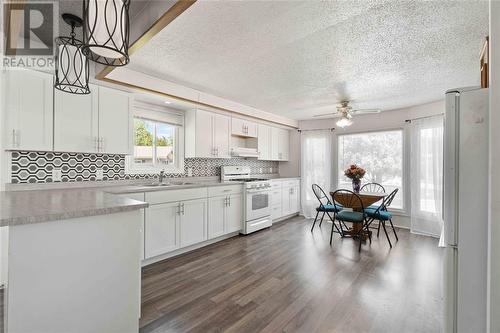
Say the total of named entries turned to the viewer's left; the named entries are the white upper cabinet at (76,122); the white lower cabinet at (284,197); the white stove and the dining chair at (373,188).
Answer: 0

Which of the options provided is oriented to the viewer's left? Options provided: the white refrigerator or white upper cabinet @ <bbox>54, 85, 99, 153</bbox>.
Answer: the white refrigerator

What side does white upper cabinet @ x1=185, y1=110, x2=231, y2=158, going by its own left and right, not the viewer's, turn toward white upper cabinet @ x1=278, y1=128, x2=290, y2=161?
left

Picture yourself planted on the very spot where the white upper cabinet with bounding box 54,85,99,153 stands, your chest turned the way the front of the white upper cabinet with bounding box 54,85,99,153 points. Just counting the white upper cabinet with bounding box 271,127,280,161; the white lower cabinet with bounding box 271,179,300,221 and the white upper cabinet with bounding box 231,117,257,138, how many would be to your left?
3

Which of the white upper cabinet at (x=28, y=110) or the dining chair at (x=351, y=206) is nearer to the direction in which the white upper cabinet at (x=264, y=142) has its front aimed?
the dining chair

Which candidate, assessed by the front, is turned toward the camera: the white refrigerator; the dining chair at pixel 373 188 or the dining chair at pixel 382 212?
the dining chair at pixel 373 188

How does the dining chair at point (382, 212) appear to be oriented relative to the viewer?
to the viewer's left

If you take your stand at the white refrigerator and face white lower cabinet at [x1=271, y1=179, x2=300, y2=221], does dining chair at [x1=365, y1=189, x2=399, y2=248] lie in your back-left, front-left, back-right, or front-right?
front-right

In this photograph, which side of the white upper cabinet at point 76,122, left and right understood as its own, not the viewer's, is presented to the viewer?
front

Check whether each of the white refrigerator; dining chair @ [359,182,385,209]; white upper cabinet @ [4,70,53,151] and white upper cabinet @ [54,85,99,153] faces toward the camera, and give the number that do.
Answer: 3

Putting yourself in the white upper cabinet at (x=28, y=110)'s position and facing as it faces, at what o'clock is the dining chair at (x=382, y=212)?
The dining chair is roughly at 10 o'clock from the white upper cabinet.

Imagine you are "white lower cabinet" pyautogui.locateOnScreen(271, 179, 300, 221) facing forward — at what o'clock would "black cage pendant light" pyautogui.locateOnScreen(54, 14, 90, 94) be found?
The black cage pendant light is roughly at 2 o'clock from the white lower cabinet.

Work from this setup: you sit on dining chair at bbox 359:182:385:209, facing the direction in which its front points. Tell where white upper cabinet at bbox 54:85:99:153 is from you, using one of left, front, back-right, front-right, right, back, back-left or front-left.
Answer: front-right

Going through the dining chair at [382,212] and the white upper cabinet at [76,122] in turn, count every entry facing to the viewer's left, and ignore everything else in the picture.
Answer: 1

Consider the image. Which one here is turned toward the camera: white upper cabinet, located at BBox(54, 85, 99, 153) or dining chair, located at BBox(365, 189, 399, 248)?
the white upper cabinet

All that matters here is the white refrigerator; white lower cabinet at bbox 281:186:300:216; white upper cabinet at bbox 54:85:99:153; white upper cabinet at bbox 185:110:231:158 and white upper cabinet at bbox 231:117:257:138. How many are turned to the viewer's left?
1
